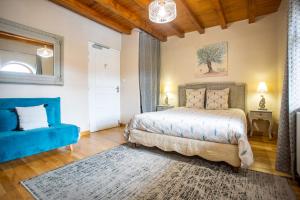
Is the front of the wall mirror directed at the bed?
yes

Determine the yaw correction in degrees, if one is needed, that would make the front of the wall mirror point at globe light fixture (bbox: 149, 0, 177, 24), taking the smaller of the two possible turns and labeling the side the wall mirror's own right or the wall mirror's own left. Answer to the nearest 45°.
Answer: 0° — it already faces it

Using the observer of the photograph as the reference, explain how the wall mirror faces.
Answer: facing the viewer and to the right of the viewer

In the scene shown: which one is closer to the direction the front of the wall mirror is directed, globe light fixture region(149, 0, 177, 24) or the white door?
the globe light fixture

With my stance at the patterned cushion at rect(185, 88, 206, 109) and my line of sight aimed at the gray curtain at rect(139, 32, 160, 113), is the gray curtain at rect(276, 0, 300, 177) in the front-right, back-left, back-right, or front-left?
back-left

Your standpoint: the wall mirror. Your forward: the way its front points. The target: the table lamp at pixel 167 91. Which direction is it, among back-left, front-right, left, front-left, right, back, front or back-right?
front-left

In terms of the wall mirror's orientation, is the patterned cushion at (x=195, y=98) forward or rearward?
forward

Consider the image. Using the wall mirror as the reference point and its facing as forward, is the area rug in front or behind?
in front

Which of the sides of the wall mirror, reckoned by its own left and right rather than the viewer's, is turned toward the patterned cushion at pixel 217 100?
front

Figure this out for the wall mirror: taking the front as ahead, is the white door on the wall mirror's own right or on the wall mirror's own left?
on the wall mirror's own left

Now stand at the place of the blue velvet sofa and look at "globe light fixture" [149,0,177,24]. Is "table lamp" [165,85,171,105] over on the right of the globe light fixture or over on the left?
left

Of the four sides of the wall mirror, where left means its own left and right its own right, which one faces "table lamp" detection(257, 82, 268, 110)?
front

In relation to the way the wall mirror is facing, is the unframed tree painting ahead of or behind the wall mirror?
ahead
